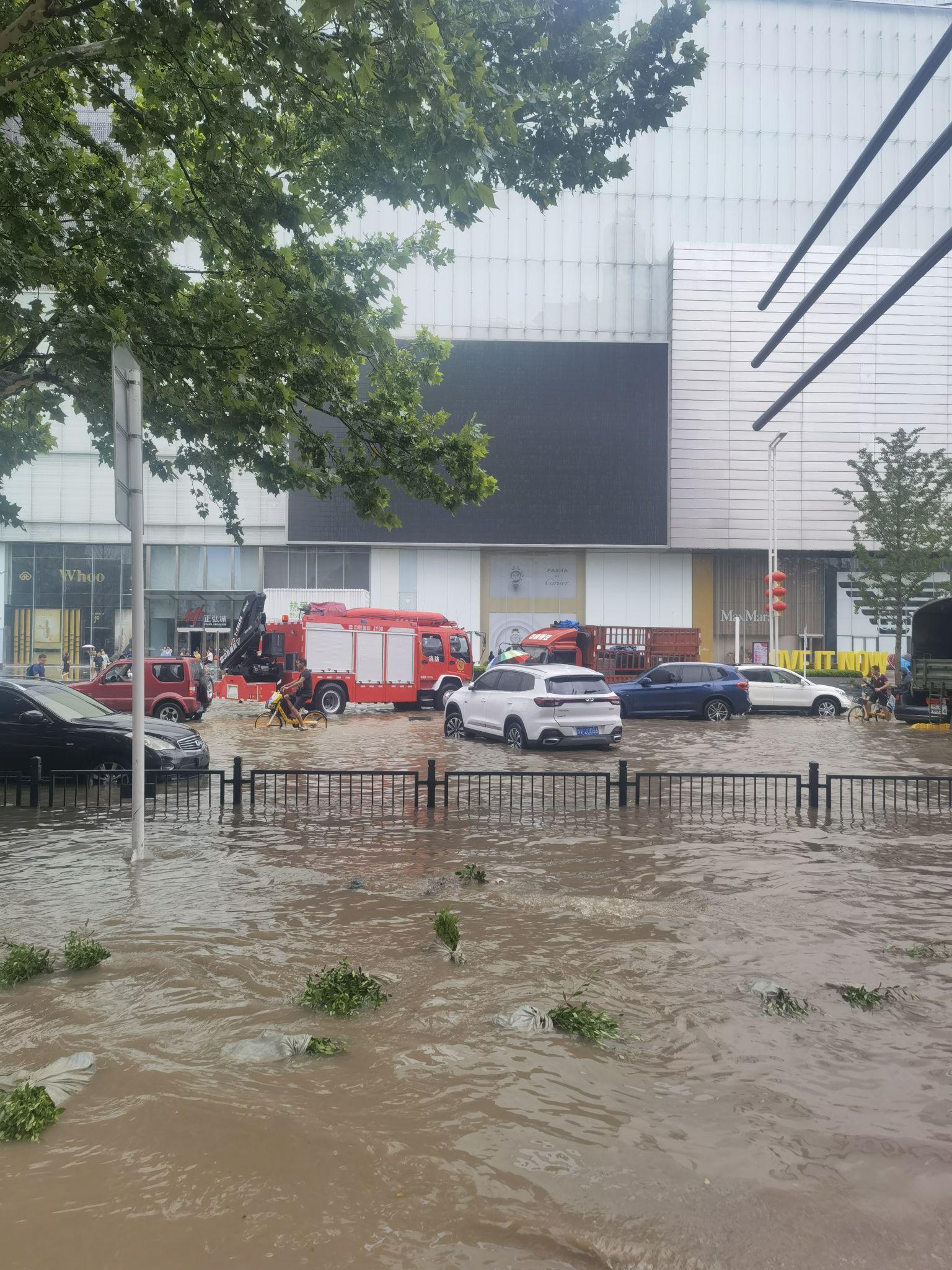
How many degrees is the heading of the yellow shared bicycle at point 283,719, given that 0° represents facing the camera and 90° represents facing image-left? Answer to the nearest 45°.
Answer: approximately 90°

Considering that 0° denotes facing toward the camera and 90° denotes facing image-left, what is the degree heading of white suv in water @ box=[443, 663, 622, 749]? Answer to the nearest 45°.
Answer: approximately 135°

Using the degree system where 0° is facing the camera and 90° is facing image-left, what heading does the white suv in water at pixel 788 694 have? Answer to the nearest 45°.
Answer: approximately 270°

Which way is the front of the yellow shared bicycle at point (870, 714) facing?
to the viewer's left

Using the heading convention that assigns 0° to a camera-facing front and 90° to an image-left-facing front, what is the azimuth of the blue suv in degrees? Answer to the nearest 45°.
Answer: approximately 90°

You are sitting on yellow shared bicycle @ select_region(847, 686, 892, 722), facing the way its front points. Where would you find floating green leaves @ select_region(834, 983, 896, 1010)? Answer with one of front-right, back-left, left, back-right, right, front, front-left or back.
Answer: left
